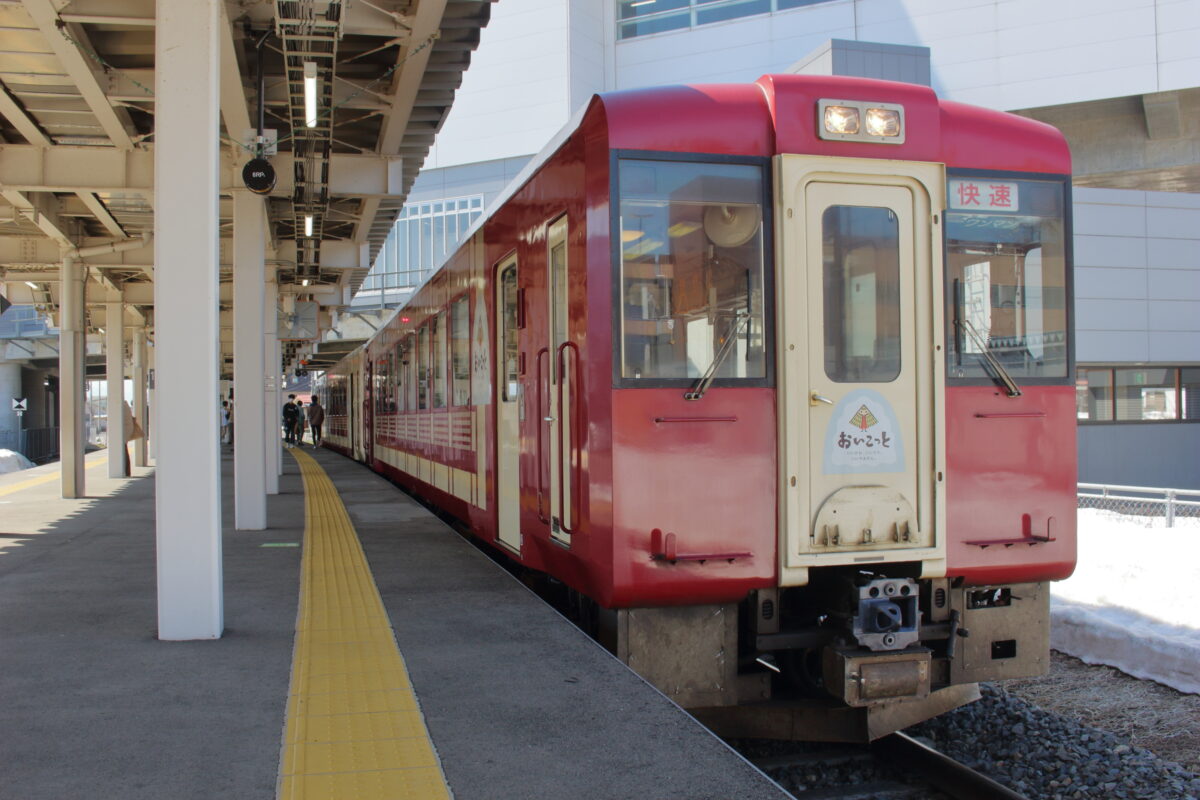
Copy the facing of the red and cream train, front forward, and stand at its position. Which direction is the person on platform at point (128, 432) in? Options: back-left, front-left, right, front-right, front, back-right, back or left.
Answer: back

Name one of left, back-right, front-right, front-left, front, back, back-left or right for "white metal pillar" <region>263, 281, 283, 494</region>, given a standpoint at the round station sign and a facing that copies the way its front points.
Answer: back

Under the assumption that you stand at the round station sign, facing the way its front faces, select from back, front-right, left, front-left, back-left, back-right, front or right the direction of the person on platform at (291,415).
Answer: back

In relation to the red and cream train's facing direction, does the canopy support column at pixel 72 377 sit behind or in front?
behind

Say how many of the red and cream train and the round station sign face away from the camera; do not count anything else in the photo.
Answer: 0

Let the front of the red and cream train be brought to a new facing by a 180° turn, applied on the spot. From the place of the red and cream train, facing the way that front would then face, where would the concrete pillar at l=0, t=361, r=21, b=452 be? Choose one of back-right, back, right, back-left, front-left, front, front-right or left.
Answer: front

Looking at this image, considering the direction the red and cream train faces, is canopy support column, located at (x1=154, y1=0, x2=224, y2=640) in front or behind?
in front

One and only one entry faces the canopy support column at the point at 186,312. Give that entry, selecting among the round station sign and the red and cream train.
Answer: the round station sign

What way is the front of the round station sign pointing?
toward the camera

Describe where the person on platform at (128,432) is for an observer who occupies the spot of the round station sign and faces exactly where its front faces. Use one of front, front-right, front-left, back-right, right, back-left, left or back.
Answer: back

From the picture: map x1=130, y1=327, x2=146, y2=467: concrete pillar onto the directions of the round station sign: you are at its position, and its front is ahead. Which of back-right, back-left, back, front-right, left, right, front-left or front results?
back

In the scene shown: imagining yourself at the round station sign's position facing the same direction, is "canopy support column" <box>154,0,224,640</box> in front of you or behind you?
in front

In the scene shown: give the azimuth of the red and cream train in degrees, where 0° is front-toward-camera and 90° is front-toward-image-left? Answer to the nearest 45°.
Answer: approximately 315°
